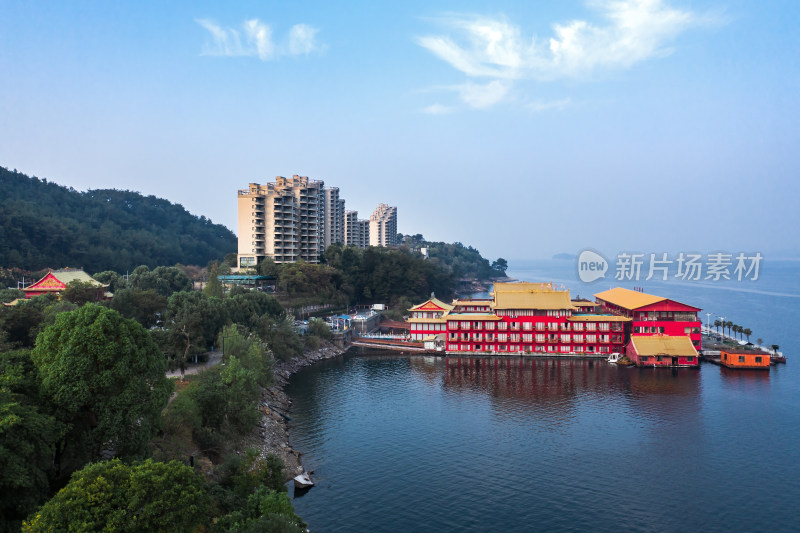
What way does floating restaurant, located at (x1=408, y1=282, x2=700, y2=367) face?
toward the camera

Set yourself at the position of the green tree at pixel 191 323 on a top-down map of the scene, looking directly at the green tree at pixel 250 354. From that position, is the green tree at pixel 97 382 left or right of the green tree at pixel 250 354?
right

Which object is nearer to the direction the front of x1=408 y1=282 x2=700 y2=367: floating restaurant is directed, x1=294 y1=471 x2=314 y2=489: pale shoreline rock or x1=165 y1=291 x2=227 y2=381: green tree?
the pale shoreline rock

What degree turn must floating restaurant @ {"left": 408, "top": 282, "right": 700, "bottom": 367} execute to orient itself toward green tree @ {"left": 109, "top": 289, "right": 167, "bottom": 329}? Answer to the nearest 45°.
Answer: approximately 45° to its right

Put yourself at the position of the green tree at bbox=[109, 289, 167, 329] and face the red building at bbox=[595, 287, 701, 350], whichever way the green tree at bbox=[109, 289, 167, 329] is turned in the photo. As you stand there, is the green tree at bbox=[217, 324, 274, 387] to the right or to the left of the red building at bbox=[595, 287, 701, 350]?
right

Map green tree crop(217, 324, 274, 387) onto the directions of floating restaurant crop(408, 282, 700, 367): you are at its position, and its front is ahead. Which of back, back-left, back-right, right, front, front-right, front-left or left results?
front-right

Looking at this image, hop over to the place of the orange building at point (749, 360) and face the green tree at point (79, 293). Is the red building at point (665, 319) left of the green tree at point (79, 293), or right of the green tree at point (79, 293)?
right

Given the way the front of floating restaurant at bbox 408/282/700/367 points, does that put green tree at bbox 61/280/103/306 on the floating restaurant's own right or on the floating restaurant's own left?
on the floating restaurant's own right

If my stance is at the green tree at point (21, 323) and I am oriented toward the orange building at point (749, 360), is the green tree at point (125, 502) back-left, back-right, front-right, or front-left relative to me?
front-right

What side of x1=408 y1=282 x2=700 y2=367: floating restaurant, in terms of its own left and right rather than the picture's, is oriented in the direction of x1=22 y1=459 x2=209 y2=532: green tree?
front

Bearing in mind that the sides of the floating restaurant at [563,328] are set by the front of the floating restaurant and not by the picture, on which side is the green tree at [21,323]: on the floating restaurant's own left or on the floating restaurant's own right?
on the floating restaurant's own right

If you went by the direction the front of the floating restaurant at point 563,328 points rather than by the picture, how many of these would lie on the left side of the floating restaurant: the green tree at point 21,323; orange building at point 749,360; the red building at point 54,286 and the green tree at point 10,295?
1

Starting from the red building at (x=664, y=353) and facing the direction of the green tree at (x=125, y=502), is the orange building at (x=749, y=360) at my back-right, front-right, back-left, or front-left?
back-left

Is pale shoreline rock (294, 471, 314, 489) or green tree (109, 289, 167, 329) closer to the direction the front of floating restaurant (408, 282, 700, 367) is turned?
the pale shoreline rock

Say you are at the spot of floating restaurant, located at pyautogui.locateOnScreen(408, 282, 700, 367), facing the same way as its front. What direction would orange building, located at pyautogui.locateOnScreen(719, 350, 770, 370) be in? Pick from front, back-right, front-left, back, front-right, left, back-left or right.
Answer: left
